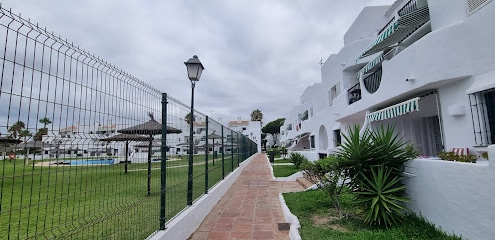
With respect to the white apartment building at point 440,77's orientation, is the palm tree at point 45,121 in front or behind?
in front

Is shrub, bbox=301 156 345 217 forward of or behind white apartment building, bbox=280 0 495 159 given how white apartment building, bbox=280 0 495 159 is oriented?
forward

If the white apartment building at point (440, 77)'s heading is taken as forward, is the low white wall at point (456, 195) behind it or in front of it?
in front

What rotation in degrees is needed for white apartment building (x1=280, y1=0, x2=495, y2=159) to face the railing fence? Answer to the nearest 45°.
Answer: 0° — it already faces it

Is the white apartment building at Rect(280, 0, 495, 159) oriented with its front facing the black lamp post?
yes

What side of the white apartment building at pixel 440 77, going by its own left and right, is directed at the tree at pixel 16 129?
front

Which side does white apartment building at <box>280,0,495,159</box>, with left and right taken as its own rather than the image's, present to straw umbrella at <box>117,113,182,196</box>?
front

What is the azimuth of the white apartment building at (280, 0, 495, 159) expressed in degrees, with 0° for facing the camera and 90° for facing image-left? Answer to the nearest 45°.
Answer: approximately 45°

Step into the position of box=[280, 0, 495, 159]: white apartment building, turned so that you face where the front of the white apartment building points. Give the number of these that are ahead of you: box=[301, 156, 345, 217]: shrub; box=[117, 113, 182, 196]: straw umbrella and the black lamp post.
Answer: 3
